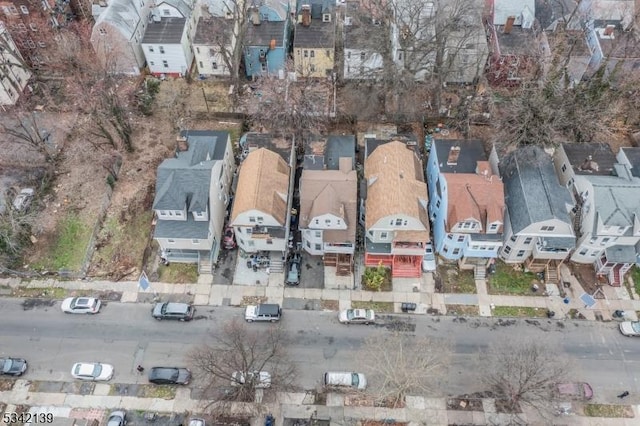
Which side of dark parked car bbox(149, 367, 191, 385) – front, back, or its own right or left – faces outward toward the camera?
right

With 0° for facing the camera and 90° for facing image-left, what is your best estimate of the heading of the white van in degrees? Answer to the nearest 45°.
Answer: approximately 270°

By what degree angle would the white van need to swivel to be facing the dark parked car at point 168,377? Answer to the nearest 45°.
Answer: approximately 180°

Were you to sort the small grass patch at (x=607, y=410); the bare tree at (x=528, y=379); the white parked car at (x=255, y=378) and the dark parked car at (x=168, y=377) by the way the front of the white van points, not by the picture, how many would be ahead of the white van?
2

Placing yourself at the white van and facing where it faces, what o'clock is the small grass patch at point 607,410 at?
The small grass patch is roughly at 12 o'clock from the white van.

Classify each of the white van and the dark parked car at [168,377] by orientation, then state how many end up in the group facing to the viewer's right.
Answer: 2

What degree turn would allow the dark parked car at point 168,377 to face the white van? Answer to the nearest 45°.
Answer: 0° — it already faces it
